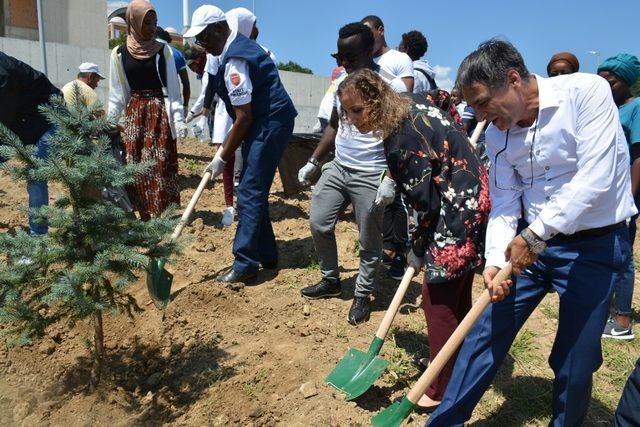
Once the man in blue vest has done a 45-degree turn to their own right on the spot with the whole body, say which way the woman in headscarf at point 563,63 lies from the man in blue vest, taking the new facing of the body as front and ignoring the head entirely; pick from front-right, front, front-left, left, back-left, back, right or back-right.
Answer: back-right

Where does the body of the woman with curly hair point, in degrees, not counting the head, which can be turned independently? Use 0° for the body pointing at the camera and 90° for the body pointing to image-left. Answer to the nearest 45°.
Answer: approximately 90°

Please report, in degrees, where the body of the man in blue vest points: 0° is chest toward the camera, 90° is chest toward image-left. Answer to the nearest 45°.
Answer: approximately 90°

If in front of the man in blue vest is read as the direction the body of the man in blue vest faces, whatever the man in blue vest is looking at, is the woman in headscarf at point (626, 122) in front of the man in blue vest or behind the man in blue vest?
behind

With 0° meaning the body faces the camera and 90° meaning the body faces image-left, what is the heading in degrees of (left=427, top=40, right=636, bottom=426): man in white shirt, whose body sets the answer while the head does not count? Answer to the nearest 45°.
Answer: approximately 45°

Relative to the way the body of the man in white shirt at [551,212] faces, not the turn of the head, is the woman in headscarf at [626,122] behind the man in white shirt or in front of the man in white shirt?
behind

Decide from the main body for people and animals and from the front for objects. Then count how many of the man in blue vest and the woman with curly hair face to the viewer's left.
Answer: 2

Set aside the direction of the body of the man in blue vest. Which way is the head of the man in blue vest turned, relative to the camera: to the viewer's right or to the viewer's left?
to the viewer's left
